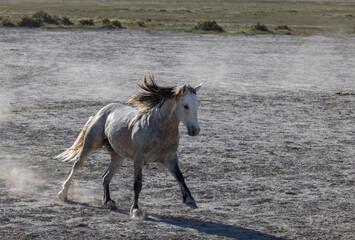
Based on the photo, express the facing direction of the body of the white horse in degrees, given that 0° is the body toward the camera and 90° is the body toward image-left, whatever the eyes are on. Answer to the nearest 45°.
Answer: approximately 315°

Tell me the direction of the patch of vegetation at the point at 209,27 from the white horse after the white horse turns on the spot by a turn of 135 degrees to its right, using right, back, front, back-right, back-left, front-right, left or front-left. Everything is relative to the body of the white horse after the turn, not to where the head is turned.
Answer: right
